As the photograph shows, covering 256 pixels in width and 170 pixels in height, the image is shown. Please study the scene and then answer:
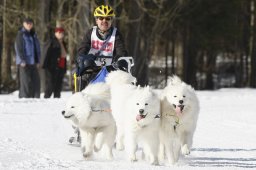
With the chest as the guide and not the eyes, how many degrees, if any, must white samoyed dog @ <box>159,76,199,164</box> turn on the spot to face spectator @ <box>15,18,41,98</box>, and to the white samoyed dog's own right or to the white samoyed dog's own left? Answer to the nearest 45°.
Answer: approximately 135° to the white samoyed dog's own right

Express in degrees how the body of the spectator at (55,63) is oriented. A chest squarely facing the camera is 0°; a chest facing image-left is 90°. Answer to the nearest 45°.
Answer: approximately 315°

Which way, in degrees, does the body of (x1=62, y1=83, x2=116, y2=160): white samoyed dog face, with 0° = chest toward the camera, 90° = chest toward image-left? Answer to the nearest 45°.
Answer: approximately 45°

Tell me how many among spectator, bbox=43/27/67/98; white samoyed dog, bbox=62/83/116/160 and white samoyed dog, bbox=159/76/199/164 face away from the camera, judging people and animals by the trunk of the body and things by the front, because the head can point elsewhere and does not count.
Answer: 0

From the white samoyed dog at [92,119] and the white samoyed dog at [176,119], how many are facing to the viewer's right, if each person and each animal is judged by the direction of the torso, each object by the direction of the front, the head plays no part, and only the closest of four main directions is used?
0

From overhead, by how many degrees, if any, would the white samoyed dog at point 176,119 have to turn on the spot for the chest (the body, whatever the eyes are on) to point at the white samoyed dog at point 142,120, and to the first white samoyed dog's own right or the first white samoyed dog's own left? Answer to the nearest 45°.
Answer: approximately 45° to the first white samoyed dog's own right

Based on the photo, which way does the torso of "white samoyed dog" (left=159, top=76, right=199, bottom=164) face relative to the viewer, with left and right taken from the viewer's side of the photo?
facing the viewer

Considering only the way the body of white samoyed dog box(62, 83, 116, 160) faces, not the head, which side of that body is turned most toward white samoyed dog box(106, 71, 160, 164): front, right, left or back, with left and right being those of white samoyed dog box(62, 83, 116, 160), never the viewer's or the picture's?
left

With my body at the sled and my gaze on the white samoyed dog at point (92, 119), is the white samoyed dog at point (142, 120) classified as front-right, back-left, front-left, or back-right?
front-left

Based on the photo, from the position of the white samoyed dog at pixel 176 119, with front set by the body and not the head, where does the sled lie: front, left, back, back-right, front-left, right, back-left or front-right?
back-right
